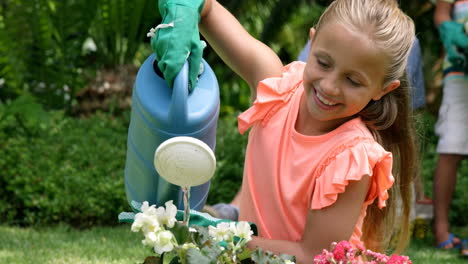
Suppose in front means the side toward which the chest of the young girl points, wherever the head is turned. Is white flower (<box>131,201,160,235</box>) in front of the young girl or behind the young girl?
in front

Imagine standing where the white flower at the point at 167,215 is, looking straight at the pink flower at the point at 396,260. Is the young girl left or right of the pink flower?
left

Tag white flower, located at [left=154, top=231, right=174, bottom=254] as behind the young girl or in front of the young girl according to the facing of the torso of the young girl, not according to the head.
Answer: in front

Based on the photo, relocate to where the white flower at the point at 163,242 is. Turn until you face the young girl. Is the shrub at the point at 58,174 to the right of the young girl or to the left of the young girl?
left

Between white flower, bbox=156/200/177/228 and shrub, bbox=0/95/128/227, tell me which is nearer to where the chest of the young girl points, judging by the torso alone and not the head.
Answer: the white flower

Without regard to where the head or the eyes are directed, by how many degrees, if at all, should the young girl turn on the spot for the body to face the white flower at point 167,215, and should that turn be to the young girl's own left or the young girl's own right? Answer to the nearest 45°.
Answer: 0° — they already face it

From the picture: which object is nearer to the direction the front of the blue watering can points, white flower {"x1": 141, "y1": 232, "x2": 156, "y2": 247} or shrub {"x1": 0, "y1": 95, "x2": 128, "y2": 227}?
the white flower

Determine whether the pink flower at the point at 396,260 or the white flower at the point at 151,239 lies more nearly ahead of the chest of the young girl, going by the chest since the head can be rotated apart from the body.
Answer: the white flower

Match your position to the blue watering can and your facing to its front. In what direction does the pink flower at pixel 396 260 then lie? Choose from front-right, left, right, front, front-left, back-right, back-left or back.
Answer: front-left

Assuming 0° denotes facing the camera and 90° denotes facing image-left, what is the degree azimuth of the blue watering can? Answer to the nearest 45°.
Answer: approximately 0°

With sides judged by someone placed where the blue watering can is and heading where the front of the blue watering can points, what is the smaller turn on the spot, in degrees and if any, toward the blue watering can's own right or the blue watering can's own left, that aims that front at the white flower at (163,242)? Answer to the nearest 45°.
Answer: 0° — it already faces it

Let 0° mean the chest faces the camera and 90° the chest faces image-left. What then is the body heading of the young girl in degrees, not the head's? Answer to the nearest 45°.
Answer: approximately 45°
